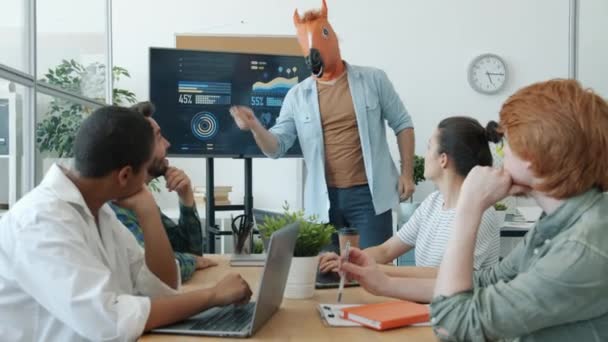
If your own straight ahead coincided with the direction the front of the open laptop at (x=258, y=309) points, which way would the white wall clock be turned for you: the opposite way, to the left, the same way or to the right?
to the left

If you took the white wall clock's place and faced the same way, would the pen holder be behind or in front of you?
in front

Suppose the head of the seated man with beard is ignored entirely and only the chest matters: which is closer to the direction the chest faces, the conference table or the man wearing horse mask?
the man wearing horse mask

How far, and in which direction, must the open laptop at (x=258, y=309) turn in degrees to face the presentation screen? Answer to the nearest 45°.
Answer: approximately 90° to its right

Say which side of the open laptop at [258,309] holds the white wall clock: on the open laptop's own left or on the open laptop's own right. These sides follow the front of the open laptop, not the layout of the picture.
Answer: on the open laptop's own right

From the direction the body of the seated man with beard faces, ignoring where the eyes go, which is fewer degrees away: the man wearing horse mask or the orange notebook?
the man wearing horse mask

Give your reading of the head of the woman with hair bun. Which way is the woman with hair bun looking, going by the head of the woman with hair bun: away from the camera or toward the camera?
away from the camera

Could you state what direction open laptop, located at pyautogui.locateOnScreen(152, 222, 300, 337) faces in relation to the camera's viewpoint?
facing to the left of the viewer

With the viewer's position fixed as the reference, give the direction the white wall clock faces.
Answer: facing the viewer

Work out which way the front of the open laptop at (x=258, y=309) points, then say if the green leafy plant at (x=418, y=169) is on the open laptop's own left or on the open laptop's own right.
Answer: on the open laptop's own right

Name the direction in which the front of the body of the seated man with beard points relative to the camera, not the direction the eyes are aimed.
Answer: to the viewer's right

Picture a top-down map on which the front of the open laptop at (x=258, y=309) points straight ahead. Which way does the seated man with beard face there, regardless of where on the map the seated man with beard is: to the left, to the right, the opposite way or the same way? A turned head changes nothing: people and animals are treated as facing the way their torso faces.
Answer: the opposite way

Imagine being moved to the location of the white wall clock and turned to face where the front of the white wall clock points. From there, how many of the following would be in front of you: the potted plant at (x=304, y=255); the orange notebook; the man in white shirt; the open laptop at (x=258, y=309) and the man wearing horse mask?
5

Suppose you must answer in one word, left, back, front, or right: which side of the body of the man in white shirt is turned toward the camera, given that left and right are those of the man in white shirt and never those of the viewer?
right

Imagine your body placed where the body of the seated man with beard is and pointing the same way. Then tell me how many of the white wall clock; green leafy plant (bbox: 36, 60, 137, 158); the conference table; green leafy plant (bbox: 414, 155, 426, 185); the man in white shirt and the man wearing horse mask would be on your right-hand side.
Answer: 2

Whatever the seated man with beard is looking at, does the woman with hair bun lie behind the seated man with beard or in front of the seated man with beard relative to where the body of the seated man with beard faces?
in front

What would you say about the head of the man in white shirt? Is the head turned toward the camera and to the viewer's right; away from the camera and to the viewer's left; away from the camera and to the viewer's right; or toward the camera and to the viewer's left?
away from the camera and to the viewer's right

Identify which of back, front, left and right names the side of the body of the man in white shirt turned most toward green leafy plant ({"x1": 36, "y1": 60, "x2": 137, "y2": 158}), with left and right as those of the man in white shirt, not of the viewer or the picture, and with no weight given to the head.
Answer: left
